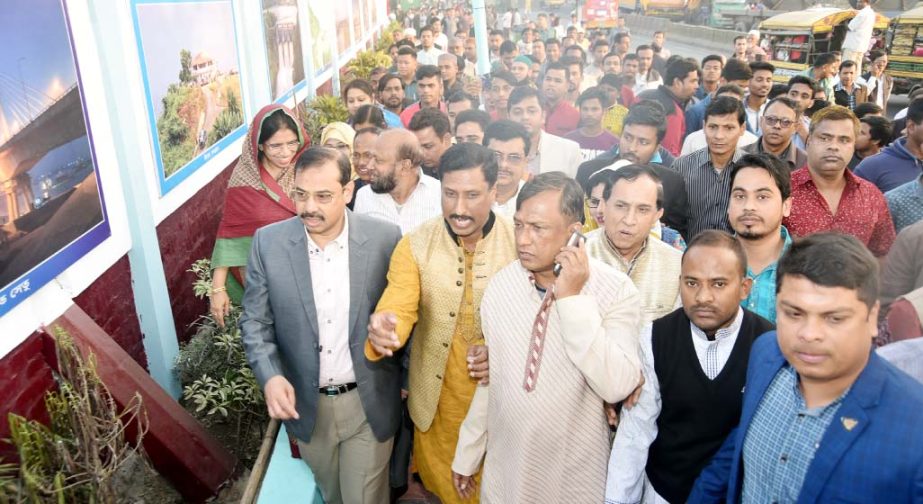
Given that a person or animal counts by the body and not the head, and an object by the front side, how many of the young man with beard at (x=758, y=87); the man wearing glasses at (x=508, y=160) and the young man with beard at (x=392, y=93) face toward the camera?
3

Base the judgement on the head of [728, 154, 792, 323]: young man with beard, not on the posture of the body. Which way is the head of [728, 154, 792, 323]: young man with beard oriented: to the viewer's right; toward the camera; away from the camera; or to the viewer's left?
toward the camera

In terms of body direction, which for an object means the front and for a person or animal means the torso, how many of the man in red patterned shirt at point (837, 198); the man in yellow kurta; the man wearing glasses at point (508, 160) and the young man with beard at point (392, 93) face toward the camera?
4

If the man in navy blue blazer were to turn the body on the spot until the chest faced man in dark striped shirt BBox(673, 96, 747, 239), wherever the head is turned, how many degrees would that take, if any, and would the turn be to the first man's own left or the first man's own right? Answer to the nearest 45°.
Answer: approximately 135° to the first man's own right

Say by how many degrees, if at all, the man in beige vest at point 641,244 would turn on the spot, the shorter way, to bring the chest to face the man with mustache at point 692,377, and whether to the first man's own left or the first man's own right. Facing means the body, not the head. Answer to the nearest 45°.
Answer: approximately 45° to the first man's own left

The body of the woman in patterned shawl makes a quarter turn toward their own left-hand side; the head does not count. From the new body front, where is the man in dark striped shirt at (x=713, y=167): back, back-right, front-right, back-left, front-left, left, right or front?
front-right

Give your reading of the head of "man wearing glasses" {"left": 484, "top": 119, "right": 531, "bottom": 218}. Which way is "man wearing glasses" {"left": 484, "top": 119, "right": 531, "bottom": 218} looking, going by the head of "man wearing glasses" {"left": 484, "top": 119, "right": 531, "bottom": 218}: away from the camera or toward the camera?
toward the camera

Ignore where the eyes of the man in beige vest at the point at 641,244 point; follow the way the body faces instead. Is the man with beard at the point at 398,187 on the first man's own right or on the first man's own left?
on the first man's own right

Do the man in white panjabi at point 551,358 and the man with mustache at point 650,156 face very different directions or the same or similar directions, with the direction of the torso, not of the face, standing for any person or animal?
same or similar directions

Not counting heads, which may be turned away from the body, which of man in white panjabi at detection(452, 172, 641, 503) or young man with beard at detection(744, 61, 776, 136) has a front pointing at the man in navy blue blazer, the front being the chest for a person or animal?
the young man with beard

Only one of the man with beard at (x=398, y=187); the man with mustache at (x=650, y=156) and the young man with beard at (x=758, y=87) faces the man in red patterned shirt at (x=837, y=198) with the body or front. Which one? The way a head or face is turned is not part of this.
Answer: the young man with beard

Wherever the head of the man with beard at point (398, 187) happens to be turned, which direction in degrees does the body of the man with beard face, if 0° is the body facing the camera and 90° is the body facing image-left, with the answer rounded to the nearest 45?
approximately 45°

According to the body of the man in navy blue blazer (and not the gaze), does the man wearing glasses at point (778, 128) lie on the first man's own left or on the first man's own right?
on the first man's own right

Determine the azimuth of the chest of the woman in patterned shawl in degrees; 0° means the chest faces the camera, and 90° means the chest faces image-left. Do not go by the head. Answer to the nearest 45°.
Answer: approximately 315°

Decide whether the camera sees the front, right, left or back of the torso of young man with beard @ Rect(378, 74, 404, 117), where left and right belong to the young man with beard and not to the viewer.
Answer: front

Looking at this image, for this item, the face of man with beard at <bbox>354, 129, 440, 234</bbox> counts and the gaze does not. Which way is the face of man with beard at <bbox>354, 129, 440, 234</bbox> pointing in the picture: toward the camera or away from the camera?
toward the camera

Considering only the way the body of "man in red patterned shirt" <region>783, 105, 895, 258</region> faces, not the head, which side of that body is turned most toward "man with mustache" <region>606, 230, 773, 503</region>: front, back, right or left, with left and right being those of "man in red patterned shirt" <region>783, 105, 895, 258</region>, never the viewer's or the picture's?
front

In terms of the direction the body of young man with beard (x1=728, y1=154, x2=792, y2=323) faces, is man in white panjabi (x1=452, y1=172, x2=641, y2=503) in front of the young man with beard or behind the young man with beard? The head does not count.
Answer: in front
